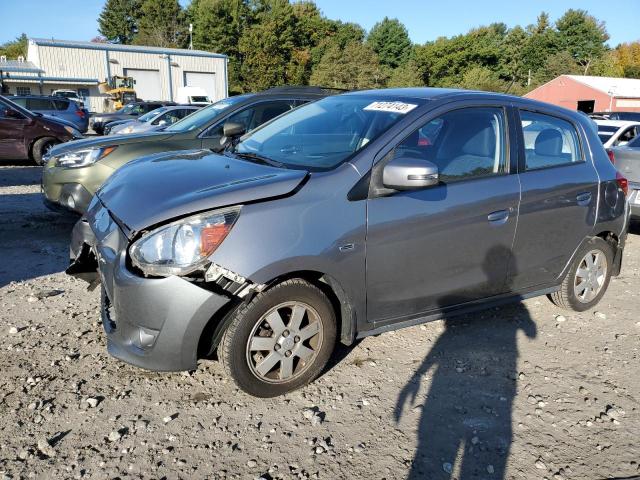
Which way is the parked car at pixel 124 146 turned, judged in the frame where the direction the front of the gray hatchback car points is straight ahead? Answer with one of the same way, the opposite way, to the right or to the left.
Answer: the same way

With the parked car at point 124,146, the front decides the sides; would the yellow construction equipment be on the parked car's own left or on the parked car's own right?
on the parked car's own right

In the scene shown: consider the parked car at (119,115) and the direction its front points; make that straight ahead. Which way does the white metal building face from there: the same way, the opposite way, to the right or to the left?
to the left

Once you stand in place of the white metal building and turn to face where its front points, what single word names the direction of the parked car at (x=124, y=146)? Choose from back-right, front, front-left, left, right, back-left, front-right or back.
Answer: front-right

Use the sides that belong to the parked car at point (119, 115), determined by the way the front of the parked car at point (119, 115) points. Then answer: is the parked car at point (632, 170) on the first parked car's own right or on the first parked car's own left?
on the first parked car's own left

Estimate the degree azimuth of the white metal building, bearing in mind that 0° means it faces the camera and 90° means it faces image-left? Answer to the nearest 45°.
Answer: approximately 315°

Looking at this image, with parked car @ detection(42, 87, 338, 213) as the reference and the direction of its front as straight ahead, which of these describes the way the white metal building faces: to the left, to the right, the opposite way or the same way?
to the left

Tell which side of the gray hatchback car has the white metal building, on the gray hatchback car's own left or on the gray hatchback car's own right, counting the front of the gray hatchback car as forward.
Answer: on the gray hatchback car's own right

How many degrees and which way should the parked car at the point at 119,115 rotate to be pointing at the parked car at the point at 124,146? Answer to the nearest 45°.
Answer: approximately 45° to its left

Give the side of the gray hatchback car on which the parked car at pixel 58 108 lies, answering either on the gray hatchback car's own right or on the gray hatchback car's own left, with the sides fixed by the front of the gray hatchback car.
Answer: on the gray hatchback car's own right

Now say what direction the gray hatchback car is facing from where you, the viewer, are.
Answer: facing the viewer and to the left of the viewer
